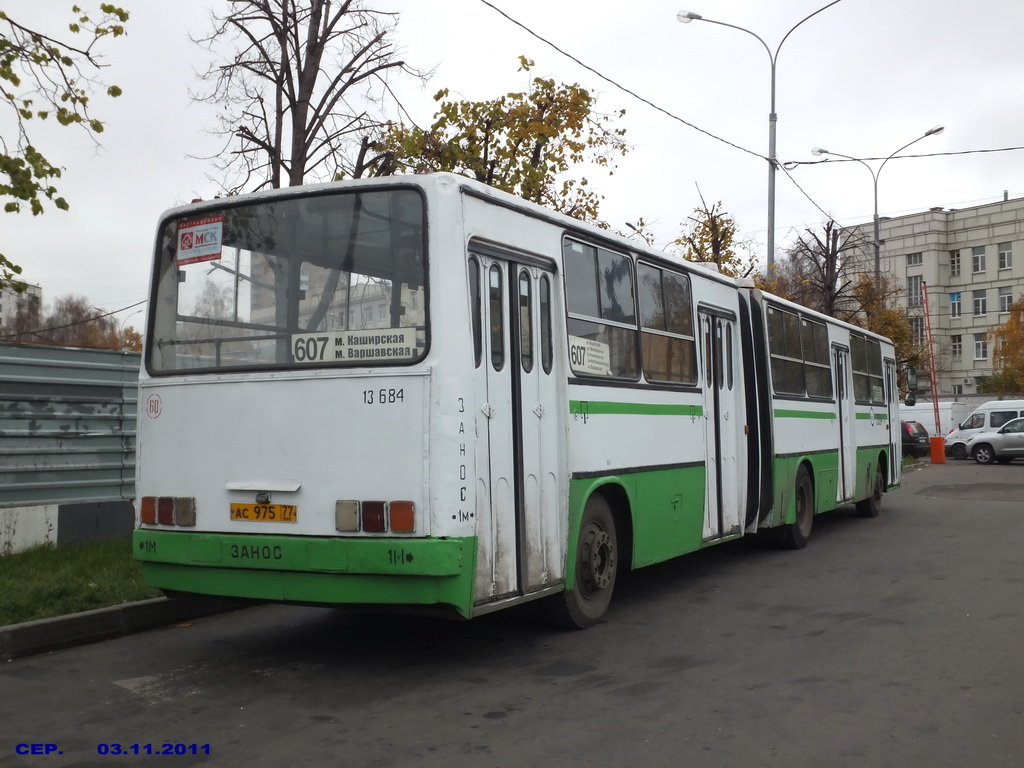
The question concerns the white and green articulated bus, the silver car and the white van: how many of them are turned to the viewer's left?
2

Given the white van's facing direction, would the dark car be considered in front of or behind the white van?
in front

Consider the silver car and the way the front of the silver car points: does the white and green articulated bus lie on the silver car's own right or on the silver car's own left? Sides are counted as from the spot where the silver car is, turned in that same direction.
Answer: on the silver car's own left

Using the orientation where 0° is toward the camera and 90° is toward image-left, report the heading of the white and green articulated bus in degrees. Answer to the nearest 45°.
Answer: approximately 225°

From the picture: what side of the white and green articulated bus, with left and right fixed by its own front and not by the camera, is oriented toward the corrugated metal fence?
left

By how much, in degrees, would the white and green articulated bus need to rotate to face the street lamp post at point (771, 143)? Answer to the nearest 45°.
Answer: approximately 45° to its left

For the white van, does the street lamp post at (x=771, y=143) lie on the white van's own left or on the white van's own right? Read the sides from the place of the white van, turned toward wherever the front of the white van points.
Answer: on the white van's own left

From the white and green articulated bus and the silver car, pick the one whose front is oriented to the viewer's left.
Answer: the silver car

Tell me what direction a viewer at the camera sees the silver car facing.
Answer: facing to the left of the viewer

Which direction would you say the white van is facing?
to the viewer's left

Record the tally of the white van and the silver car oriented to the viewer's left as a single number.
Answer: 2

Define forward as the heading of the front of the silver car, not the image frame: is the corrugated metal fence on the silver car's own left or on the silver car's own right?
on the silver car's own left

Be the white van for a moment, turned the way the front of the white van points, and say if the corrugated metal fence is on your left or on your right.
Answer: on your left

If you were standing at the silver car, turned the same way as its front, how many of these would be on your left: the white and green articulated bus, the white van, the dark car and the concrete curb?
2
